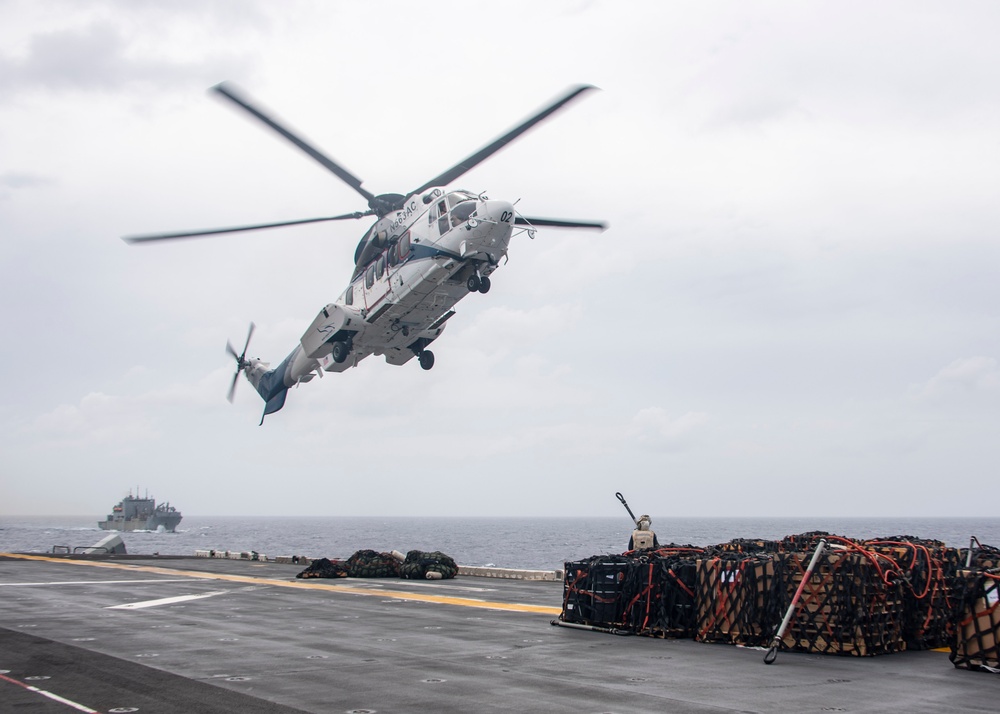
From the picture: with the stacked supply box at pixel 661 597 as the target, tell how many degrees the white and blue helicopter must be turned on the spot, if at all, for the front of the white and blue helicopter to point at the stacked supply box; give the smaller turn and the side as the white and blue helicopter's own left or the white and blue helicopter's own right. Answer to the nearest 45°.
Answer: approximately 45° to the white and blue helicopter's own right

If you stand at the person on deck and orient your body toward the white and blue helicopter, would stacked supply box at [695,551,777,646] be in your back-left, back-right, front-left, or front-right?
back-left

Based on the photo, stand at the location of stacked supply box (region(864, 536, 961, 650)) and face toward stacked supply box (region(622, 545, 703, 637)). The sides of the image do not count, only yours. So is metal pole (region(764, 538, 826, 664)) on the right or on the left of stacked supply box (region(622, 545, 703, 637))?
left

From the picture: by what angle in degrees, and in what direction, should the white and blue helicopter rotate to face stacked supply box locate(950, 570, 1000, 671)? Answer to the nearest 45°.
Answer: approximately 45° to its right

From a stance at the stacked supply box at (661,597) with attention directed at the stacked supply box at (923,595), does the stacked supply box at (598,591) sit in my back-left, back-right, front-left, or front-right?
back-left

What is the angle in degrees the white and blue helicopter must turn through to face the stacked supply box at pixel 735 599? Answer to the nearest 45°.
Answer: approximately 45° to its right

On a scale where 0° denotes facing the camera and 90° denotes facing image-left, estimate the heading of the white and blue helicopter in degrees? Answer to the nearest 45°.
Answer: approximately 315°

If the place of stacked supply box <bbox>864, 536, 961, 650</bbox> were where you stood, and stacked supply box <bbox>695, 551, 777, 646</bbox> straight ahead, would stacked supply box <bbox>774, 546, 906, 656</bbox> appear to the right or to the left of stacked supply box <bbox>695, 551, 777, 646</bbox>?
left
